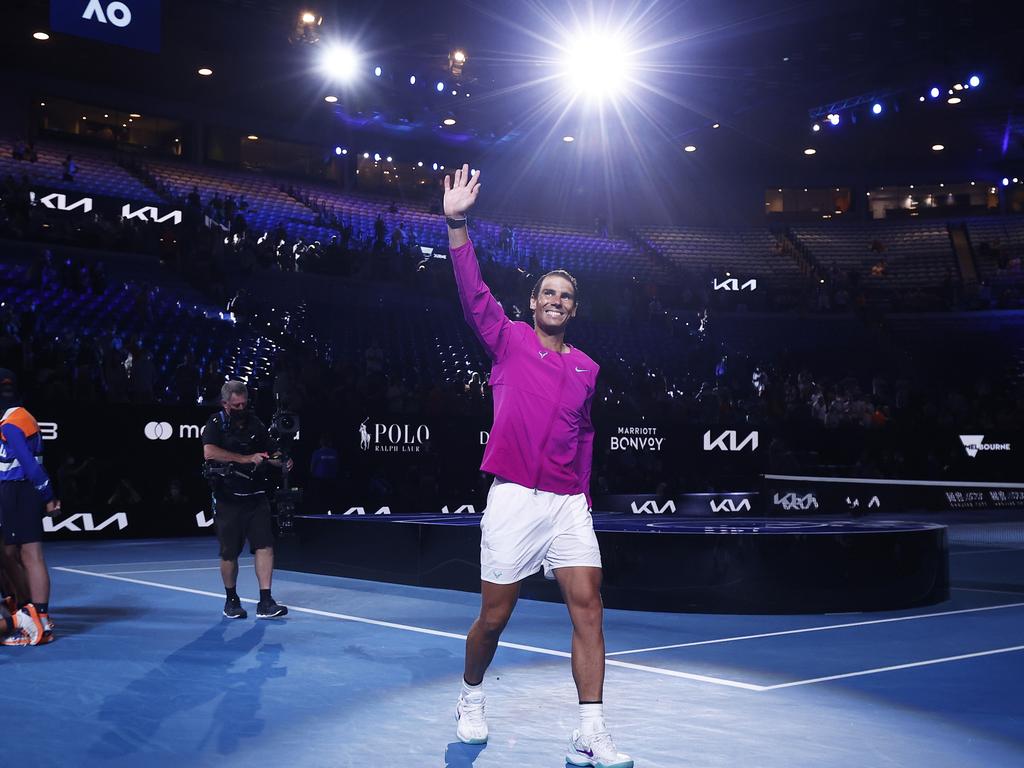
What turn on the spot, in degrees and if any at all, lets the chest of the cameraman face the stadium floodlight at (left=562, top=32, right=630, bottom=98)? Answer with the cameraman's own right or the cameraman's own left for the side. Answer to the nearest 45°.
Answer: approximately 90° to the cameraman's own left

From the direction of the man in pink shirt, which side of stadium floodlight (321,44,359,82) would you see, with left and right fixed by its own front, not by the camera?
front

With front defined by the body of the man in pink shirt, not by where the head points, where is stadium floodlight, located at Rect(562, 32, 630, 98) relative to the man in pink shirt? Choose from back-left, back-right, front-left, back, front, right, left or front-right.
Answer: back-left

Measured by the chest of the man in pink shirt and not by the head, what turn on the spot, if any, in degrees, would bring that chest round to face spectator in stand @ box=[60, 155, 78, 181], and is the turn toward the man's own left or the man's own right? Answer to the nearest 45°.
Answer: approximately 180°

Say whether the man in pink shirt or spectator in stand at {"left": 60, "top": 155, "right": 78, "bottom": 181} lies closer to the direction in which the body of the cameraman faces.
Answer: the man in pink shirt

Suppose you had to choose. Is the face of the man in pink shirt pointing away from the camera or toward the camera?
toward the camera

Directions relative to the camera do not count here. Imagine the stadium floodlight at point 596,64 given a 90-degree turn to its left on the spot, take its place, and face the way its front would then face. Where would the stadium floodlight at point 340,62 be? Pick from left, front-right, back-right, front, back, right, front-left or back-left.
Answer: back

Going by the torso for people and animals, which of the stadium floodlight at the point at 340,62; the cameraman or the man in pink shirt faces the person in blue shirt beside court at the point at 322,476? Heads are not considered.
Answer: the stadium floodlight

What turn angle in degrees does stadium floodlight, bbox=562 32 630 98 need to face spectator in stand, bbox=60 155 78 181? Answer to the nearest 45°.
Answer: approximately 90° to its right

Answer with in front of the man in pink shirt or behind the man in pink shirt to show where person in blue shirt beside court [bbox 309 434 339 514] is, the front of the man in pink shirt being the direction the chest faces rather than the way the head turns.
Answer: behind

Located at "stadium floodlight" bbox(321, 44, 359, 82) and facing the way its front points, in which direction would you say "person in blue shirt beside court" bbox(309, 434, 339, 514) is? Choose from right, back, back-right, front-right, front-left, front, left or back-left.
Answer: front

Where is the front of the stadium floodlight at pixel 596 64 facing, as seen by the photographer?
facing the viewer

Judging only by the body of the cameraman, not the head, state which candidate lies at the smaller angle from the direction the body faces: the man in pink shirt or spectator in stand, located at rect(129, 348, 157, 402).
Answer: the man in pink shirt

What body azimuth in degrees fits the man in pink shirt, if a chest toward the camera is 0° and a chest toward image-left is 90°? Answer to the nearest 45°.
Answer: approximately 315°
